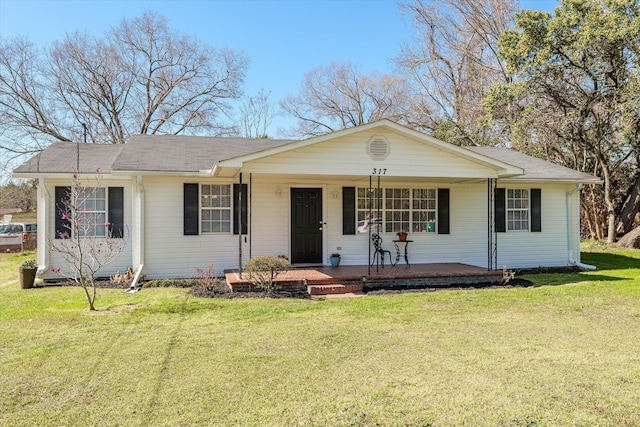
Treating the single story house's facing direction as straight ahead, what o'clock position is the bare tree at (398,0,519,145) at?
The bare tree is roughly at 7 o'clock from the single story house.

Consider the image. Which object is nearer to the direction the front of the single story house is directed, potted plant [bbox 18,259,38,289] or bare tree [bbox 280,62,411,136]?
the potted plant

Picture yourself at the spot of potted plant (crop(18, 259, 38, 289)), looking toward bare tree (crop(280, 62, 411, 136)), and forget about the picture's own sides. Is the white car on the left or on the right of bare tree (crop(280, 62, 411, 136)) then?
left

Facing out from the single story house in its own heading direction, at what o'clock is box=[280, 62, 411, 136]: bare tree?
The bare tree is roughly at 6 o'clock from the single story house.

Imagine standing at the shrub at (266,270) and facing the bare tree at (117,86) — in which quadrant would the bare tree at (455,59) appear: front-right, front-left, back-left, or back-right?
front-right

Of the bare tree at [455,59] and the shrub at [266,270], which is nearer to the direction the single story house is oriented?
the shrub

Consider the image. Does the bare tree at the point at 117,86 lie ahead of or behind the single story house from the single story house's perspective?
behind

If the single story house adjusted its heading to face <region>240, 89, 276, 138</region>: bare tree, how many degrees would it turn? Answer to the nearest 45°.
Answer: approximately 180°

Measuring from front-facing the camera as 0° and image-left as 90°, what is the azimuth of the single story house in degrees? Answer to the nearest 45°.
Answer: approximately 0°

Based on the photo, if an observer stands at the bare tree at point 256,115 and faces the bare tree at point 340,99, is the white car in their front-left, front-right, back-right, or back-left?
back-right

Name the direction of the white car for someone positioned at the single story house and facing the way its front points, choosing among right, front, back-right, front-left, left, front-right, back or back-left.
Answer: back-right
